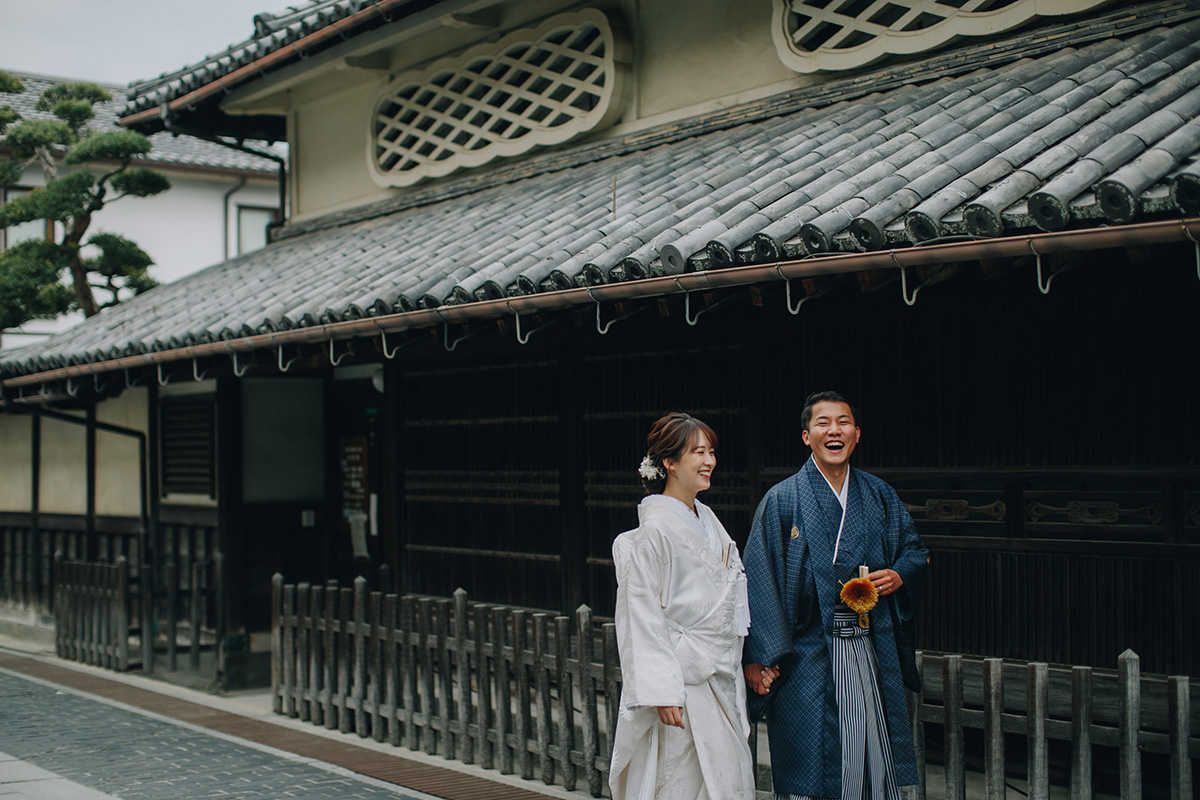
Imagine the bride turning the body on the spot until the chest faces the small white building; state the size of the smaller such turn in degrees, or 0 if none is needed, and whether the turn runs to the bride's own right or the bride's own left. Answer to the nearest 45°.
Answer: approximately 180°

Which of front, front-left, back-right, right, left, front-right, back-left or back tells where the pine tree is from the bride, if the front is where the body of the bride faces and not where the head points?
back

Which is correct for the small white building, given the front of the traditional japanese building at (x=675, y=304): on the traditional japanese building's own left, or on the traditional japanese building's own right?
on the traditional japanese building's own right

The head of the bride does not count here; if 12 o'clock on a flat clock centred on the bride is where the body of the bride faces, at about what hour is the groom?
The groom is roughly at 10 o'clock from the bride.

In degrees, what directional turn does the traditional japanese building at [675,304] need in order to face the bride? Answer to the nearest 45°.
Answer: approximately 45° to its left

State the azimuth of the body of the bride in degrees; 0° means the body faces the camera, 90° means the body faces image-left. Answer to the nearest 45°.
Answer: approximately 315°

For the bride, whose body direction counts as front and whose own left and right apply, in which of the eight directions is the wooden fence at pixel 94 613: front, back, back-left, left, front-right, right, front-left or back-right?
back
